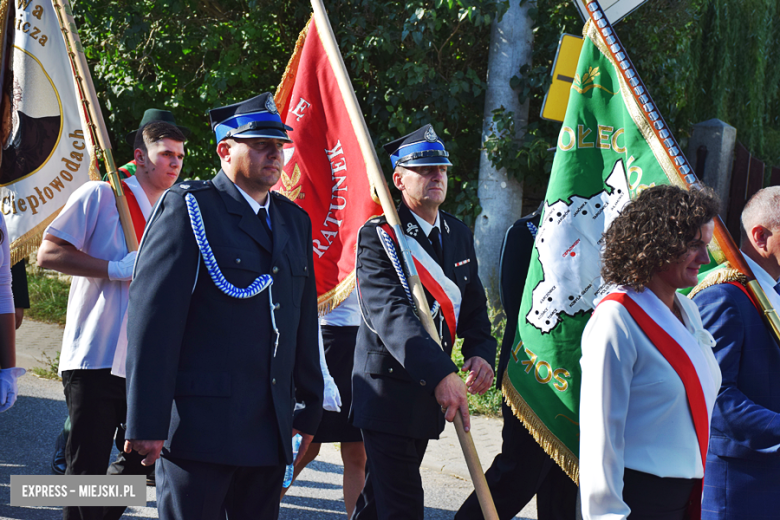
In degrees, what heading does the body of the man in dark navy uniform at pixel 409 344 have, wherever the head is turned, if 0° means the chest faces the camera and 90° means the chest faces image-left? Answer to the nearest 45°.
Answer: approximately 315°

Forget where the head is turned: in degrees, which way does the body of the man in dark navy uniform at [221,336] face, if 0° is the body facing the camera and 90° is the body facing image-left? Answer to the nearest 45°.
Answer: approximately 315°
